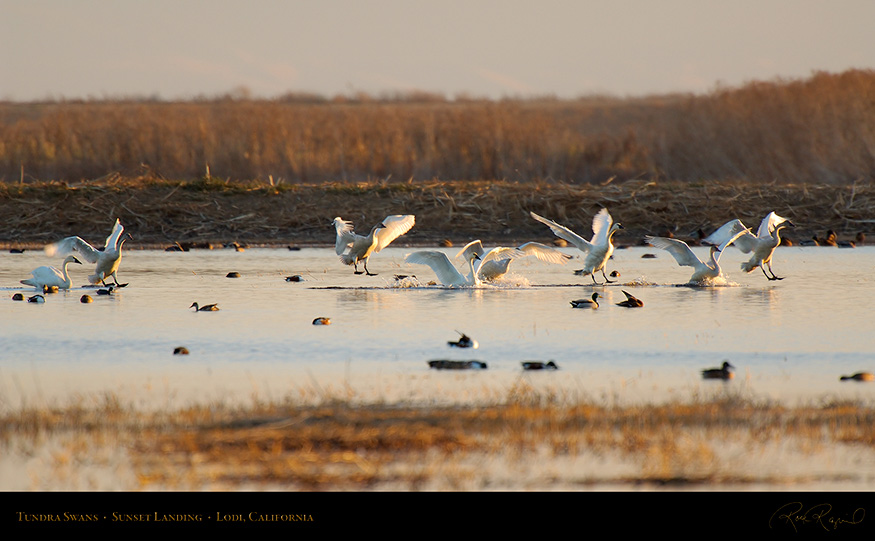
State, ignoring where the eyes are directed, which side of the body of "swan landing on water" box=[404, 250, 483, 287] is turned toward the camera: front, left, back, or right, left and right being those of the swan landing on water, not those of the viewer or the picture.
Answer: right

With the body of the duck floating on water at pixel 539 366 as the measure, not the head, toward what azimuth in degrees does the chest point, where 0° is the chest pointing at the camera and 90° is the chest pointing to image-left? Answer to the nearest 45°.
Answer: approximately 270°

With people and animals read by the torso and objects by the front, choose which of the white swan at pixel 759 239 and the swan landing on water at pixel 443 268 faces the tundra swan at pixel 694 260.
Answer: the swan landing on water

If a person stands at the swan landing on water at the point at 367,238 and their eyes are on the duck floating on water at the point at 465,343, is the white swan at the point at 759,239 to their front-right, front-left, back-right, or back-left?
front-left

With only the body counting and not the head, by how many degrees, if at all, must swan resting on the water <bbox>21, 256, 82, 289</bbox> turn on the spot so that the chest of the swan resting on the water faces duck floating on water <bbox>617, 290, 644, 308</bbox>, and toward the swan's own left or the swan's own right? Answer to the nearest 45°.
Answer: approximately 45° to the swan's own right

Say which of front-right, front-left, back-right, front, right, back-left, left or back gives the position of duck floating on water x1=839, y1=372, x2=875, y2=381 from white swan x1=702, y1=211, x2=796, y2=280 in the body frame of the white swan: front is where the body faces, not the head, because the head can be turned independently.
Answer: right

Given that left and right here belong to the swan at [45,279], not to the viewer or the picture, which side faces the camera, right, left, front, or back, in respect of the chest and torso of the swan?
right

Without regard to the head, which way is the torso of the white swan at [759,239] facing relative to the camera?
to the viewer's right

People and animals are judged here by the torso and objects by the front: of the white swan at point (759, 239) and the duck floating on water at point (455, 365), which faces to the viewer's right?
the white swan

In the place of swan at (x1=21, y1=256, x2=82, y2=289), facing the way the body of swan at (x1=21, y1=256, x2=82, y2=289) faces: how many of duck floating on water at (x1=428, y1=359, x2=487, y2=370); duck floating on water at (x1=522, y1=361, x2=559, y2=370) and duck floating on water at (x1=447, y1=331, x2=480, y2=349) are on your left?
0

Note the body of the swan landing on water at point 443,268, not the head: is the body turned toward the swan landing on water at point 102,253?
no
